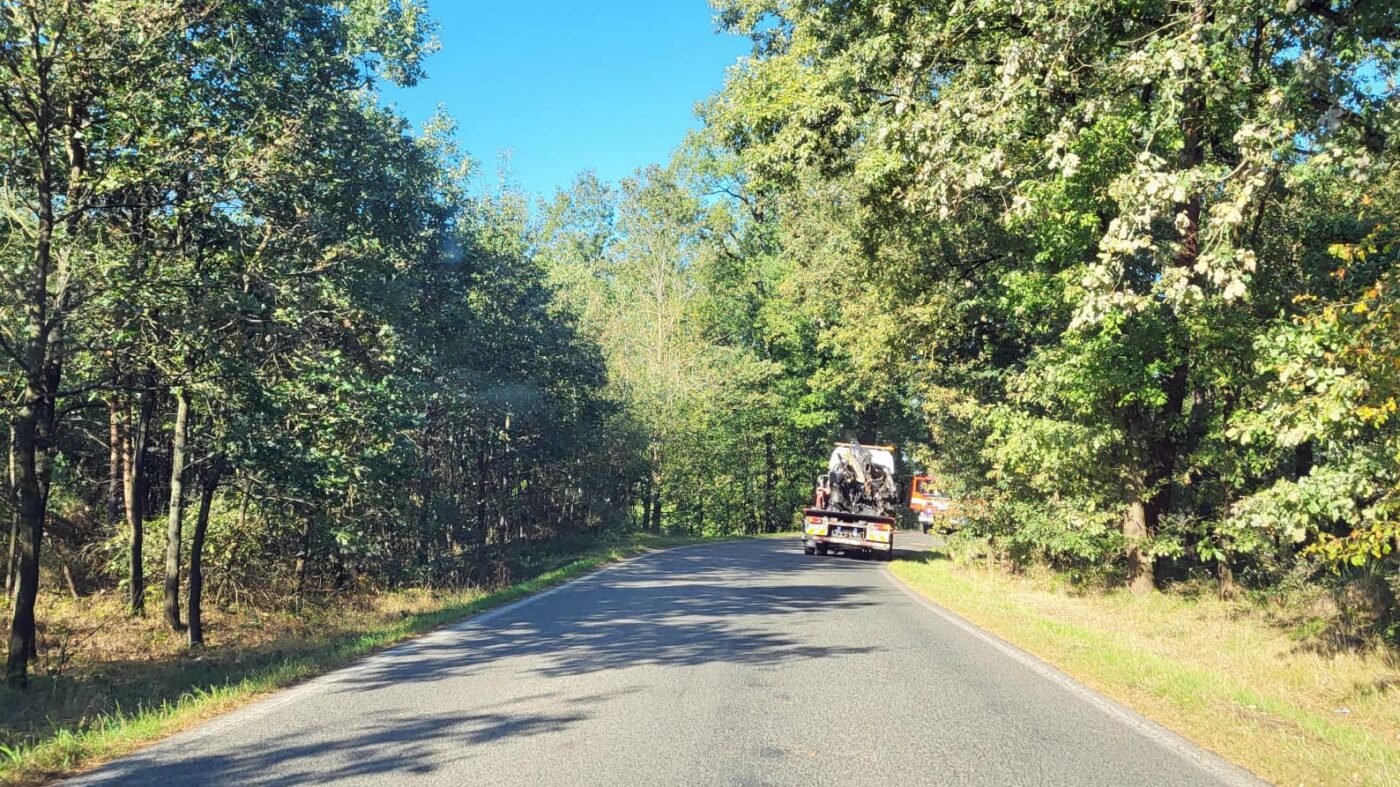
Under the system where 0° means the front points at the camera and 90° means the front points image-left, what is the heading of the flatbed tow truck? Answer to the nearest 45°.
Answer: approximately 180°
